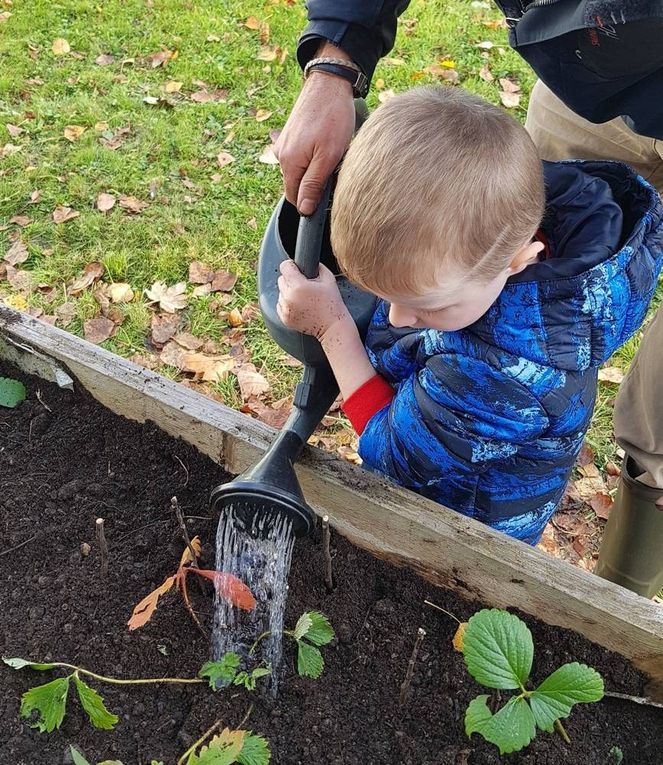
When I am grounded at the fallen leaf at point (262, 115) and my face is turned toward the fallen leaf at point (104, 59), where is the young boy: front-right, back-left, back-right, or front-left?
back-left

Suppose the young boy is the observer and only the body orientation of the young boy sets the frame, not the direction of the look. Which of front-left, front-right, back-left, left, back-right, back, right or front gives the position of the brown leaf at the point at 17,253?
front-right

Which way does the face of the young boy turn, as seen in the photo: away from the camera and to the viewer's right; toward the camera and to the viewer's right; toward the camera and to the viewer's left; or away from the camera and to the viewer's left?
toward the camera and to the viewer's left

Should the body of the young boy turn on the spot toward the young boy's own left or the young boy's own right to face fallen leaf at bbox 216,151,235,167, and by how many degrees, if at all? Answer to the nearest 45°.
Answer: approximately 45° to the young boy's own right

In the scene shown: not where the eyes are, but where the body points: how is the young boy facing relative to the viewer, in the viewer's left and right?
facing to the left of the viewer

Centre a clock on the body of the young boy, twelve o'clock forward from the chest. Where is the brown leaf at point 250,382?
The brown leaf is roughly at 2 o'clock from the young boy.

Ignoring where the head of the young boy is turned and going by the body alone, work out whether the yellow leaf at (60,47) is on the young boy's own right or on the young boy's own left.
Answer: on the young boy's own right
